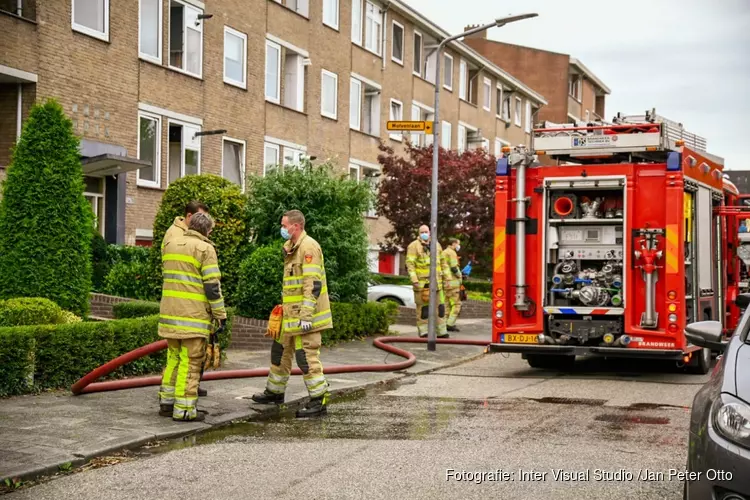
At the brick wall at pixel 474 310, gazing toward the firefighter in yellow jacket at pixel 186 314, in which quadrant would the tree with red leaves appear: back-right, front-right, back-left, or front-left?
back-right

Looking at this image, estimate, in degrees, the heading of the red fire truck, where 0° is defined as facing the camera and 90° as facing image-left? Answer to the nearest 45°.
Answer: approximately 180°

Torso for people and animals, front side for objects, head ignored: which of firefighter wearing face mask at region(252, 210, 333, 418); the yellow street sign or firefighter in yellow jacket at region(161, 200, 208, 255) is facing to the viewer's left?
the firefighter wearing face mask

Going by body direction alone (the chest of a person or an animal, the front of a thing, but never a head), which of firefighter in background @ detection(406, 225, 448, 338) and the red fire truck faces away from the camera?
the red fire truck

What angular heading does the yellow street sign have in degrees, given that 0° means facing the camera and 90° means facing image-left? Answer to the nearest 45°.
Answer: approximately 0°

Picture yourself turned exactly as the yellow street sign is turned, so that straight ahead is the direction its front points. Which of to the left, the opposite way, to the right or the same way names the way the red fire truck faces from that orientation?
the opposite way

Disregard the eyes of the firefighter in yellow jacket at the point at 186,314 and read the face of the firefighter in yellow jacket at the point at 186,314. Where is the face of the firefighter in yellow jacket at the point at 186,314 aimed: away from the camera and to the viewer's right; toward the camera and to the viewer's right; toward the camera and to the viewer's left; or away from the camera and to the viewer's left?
away from the camera and to the viewer's right

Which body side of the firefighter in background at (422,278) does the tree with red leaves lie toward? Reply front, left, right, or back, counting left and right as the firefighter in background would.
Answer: back

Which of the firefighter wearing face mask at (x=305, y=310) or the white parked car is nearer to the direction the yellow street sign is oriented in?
the firefighter wearing face mask

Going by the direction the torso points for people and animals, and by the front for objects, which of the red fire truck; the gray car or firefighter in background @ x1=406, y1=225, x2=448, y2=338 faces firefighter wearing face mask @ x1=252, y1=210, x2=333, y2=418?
the firefighter in background
